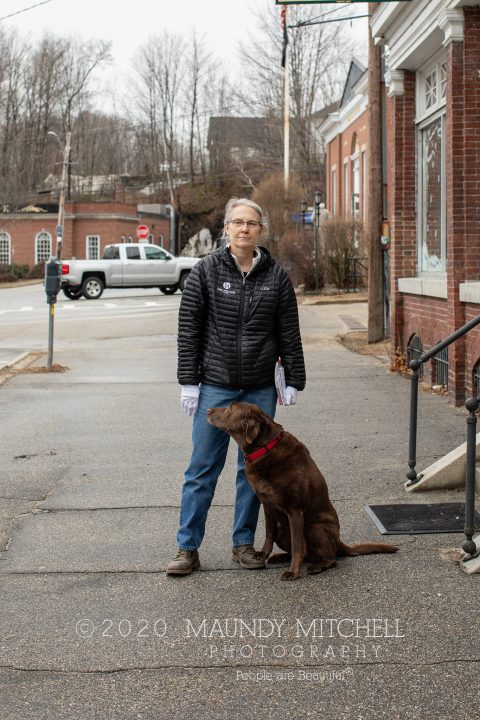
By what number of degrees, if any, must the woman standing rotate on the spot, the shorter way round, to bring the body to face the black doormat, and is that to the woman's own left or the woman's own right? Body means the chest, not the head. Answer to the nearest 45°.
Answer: approximately 135° to the woman's own left

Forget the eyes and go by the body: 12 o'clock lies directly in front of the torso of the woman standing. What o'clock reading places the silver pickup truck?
The silver pickup truck is roughly at 6 o'clock from the woman standing.

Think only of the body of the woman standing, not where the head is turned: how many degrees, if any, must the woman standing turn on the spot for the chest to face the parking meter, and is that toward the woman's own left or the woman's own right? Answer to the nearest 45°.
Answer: approximately 180°

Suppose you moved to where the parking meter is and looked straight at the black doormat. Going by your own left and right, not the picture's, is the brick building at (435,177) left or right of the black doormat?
left

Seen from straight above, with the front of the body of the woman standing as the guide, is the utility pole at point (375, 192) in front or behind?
behind

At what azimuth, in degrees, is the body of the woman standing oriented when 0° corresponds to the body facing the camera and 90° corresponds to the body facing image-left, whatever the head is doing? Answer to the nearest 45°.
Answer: approximately 0°
